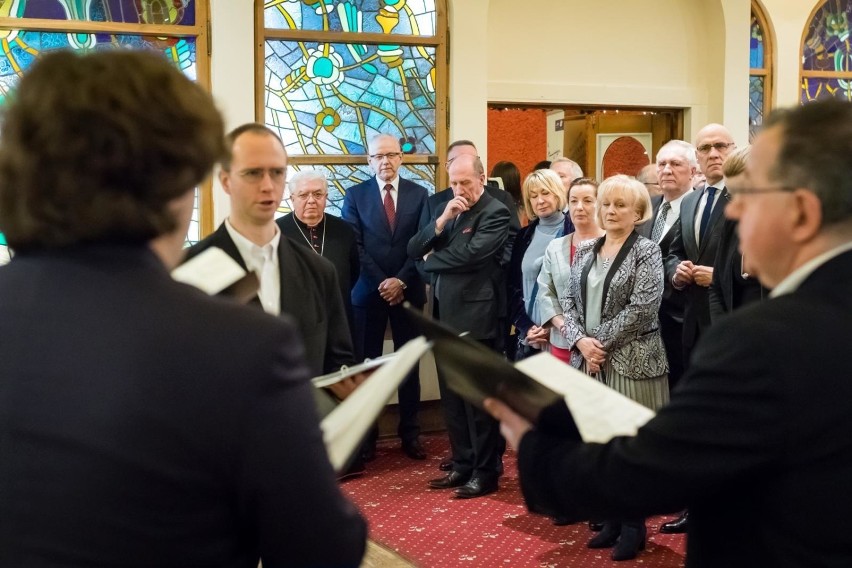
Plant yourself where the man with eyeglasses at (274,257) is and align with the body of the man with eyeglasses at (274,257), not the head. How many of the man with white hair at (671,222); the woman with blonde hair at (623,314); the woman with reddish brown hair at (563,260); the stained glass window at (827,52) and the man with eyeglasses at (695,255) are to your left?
5

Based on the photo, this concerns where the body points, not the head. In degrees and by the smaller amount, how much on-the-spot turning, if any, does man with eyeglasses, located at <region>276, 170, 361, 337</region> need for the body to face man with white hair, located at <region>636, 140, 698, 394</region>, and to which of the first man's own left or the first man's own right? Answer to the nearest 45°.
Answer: approximately 90° to the first man's own left

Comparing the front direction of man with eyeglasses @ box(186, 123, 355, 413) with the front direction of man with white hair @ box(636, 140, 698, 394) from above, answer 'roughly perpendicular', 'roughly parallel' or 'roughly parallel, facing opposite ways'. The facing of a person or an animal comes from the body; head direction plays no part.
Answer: roughly perpendicular

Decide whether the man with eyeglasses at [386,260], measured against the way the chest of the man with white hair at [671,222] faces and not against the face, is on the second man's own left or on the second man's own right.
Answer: on the second man's own right

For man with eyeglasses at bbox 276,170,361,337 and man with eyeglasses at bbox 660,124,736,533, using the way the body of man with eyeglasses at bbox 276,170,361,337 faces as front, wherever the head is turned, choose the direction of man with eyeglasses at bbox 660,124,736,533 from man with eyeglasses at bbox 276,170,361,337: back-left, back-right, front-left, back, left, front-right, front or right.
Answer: front-left

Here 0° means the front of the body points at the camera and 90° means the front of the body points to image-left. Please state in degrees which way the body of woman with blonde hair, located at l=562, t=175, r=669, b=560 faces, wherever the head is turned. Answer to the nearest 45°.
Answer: approximately 45°

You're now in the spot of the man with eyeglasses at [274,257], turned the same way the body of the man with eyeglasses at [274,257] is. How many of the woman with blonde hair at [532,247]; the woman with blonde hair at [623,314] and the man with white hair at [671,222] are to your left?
3

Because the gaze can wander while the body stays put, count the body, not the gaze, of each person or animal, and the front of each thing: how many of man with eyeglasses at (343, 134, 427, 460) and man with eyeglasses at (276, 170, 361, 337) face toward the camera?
2

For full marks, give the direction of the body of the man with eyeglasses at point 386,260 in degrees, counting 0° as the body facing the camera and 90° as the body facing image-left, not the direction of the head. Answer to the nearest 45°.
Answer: approximately 0°

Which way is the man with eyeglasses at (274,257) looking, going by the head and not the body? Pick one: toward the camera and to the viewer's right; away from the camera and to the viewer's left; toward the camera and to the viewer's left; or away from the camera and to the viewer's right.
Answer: toward the camera and to the viewer's right

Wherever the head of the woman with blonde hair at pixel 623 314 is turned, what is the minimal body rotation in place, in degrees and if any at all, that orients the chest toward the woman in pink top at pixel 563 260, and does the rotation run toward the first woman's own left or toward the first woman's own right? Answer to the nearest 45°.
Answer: approximately 90° to the first woman's own right
